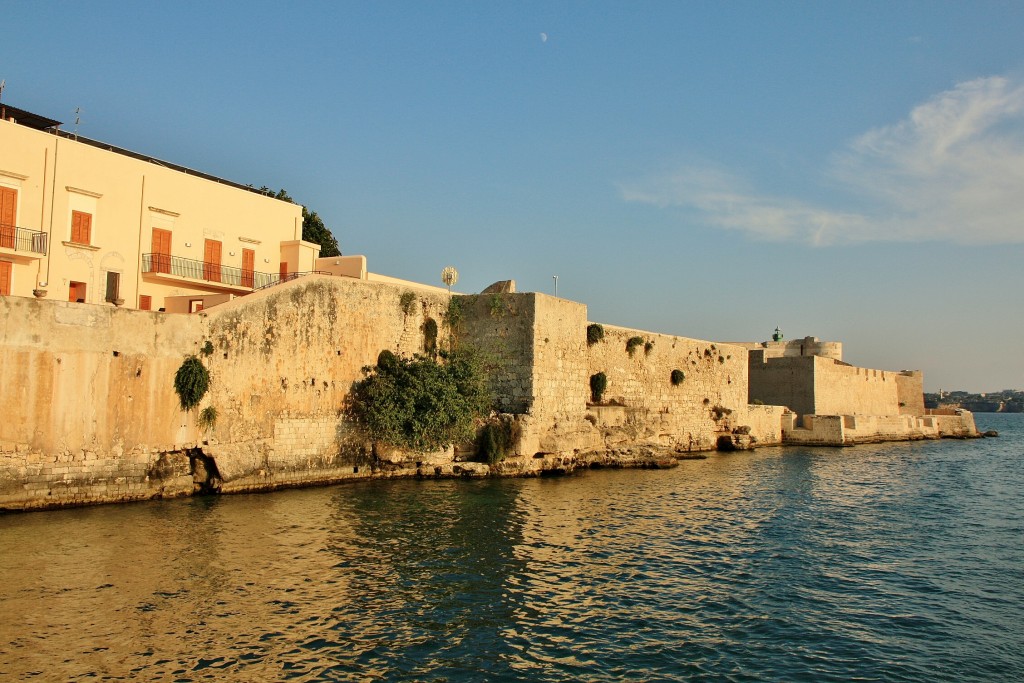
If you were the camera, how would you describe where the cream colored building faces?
facing the viewer and to the right of the viewer

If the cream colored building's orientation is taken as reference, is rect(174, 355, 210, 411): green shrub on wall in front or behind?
in front

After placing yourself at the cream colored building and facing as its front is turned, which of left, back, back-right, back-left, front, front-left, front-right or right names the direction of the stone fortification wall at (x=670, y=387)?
front-left

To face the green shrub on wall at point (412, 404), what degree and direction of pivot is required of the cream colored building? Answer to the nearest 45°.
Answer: approximately 45° to its left

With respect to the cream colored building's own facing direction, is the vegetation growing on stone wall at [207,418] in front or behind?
in front

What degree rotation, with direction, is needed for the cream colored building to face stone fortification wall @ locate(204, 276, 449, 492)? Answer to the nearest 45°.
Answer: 0° — it already faces it

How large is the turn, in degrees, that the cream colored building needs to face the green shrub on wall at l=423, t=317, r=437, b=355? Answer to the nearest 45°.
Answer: approximately 45° to its left
